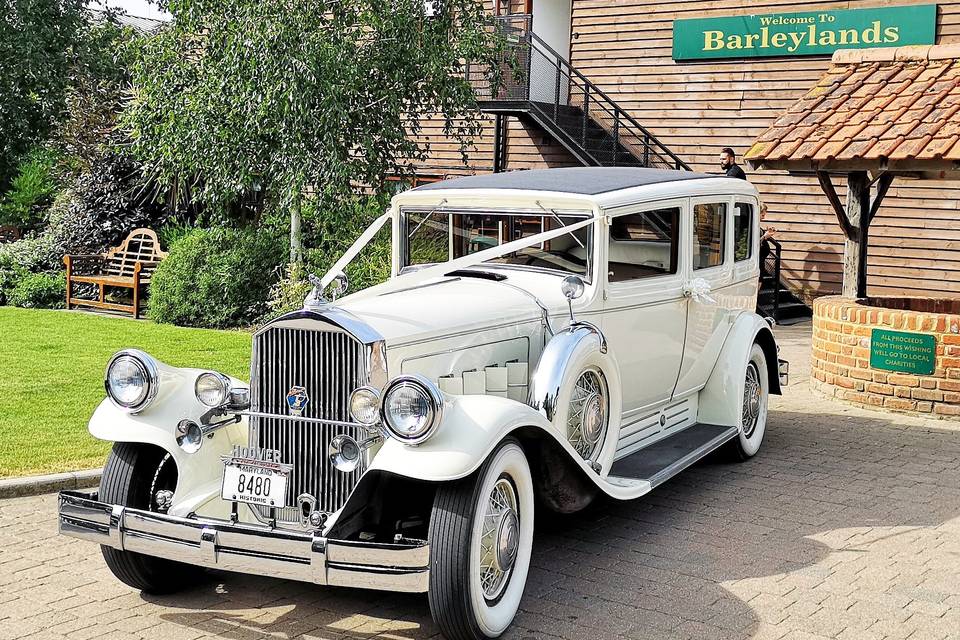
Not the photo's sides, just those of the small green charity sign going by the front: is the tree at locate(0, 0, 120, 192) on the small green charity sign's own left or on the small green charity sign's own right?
on the small green charity sign's own right

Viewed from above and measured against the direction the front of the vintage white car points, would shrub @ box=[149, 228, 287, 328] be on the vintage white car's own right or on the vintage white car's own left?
on the vintage white car's own right

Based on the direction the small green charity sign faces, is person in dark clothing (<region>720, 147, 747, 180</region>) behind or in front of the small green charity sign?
behind

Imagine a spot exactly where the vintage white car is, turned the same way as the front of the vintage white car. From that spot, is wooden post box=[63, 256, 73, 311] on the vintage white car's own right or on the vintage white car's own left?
on the vintage white car's own right

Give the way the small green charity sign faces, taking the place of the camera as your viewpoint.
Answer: facing the viewer

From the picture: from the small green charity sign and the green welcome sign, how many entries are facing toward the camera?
2

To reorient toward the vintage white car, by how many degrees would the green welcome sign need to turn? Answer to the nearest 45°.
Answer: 0° — it already faces it

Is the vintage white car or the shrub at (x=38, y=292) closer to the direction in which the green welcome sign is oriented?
the vintage white car

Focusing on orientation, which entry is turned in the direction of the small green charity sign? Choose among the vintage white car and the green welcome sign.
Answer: the green welcome sign

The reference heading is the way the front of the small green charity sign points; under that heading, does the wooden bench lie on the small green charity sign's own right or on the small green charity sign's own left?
on the small green charity sign's own right

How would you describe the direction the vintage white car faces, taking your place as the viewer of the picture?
facing the viewer and to the left of the viewer

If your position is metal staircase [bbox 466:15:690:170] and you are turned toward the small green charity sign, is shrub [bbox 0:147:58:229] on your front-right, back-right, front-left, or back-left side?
back-right

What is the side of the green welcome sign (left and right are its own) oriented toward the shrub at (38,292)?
right

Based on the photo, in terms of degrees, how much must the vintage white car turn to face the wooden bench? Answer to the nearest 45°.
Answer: approximately 135° to its right
